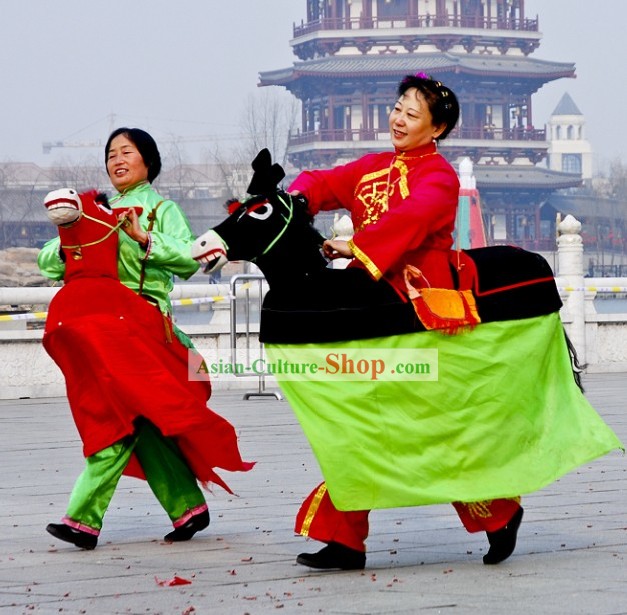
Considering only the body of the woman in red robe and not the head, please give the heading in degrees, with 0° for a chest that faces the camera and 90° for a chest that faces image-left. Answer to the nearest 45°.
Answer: approximately 45°

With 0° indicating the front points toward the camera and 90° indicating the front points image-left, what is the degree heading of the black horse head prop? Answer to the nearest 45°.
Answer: approximately 90°

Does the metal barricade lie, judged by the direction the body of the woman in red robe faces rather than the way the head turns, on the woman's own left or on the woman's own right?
on the woman's own right

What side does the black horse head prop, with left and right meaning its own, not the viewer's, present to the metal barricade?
right
